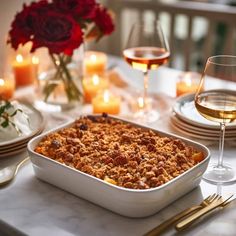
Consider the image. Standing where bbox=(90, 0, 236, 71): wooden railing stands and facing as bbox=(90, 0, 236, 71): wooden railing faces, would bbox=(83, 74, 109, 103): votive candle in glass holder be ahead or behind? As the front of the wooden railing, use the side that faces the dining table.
ahead

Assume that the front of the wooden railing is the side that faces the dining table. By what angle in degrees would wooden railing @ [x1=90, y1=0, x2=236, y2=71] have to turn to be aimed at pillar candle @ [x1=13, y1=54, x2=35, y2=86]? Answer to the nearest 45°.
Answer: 0° — it already faces it

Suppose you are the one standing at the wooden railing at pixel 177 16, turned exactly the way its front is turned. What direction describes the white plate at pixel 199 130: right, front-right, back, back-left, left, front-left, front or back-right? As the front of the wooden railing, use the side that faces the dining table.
front-left

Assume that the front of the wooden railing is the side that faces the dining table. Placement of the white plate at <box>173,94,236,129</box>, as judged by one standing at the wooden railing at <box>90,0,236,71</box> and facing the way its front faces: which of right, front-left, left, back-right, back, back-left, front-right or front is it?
front-left

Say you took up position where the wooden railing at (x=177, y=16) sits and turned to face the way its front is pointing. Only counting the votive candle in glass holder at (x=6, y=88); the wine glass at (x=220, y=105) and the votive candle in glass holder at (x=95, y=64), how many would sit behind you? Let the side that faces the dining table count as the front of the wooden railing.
0

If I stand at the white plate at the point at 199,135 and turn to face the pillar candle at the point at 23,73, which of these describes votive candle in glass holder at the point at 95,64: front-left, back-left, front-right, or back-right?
front-right
